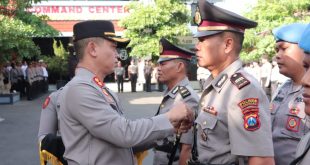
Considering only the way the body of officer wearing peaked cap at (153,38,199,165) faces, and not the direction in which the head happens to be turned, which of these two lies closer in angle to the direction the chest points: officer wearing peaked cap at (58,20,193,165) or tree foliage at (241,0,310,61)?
the officer wearing peaked cap

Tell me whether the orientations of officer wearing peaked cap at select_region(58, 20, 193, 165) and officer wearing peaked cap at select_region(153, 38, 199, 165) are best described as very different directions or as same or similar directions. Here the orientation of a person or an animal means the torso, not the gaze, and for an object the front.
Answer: very different directions

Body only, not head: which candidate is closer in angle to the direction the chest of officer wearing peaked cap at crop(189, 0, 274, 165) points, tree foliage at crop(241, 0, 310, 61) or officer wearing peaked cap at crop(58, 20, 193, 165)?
the officer wearing peaked cap

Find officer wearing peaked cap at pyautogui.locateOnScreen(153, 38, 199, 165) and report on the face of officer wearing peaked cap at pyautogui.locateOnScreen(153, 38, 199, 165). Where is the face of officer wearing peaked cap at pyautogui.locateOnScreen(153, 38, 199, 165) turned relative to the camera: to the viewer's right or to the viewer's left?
to the viewer's left

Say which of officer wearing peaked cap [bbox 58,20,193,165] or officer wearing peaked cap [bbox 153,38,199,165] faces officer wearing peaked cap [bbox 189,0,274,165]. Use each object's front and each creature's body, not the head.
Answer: officer wearing peaked cap [bbox 58,20,193,165]

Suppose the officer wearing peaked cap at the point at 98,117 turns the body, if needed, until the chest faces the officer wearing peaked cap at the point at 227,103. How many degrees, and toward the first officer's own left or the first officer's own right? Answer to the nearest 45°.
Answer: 0° — they already face them

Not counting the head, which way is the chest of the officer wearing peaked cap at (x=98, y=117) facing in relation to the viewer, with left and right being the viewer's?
facing to the right of the viewer

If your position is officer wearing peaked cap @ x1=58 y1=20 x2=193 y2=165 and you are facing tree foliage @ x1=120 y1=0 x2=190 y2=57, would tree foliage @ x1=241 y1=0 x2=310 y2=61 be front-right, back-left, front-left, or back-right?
front-right

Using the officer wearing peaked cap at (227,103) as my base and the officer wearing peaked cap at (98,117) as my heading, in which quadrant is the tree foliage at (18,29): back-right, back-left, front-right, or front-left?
front-right
